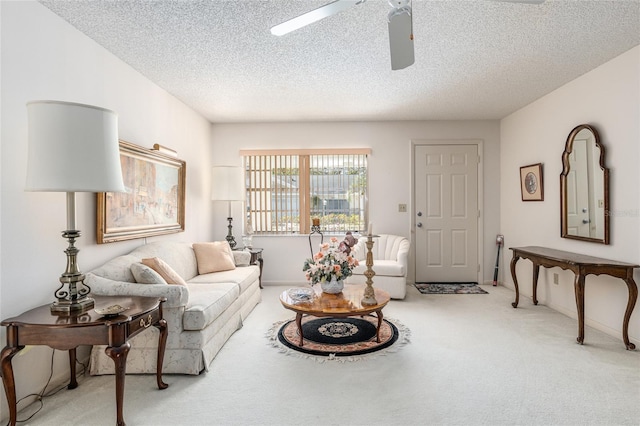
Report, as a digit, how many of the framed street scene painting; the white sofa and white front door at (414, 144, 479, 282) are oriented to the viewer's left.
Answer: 0

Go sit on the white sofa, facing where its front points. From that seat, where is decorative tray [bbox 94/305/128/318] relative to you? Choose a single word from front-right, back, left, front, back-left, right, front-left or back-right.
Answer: right

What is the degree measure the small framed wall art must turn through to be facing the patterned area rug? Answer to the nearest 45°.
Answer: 0° — it already faces it

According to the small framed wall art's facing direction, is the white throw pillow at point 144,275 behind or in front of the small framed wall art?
in front

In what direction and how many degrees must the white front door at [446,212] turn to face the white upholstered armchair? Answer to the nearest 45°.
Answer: approximately 45° to its right

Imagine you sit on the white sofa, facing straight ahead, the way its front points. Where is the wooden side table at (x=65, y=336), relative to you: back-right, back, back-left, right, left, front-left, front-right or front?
right

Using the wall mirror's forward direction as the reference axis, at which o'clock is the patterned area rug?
The patterned area rug is roughly at 12 o'clock from the wall mirror.

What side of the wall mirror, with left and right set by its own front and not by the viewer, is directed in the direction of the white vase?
front

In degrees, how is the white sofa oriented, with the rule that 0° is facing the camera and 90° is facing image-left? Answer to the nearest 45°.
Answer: approximately 315°

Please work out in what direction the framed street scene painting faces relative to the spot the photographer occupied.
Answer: facing the viewer and to the right of the viewer

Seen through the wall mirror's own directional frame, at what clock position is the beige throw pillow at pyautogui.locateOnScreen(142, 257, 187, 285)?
The beige throw pillow is roughly at 12 o'clock from the wall mirror.

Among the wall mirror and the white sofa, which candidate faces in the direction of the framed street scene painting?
the wall mirror

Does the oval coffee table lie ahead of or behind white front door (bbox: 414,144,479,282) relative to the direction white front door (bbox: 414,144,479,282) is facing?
ahead

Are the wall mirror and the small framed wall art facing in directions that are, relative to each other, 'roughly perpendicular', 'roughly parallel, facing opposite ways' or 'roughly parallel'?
roughly parallel

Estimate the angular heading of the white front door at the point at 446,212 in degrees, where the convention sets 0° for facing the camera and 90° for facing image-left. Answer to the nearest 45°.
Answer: approximately 0°

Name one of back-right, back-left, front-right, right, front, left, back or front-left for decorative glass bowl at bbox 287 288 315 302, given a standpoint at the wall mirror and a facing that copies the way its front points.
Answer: front

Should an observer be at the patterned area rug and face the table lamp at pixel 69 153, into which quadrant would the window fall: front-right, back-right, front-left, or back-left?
back-right
